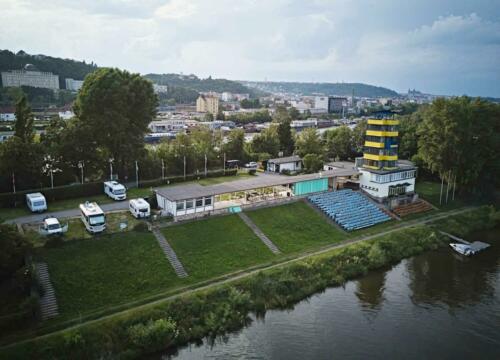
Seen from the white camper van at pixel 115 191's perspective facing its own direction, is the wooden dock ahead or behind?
ahead

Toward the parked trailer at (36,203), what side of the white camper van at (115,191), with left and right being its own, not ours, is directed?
right

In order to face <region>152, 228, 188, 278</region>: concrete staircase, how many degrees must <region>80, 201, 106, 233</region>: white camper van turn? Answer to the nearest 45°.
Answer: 0° — it already faces it

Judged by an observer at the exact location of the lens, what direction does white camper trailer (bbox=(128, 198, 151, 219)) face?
facing the viewer and to the right of the viewer

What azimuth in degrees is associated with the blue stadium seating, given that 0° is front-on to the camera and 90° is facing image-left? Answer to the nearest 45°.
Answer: approximately 315°

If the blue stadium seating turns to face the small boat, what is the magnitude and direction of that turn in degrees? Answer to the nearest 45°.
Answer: approximately 45° to its left

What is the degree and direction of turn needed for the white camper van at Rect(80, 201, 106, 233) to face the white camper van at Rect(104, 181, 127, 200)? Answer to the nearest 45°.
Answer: approximately 135° to its left

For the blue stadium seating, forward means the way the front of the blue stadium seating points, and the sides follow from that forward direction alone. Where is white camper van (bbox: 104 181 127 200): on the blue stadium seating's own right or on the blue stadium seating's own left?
on the blue stadium seating's own right

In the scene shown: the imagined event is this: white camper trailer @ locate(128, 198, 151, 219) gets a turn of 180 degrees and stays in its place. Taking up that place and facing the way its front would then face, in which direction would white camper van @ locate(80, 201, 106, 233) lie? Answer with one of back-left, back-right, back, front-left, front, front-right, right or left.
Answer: left

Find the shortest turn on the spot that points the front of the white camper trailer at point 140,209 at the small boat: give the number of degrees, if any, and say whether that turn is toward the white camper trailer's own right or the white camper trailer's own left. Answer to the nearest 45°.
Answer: approximately 45° to the white camper trailer's own left

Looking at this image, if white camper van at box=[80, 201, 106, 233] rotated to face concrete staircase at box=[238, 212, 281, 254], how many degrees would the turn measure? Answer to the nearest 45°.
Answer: approximately 45° to its left

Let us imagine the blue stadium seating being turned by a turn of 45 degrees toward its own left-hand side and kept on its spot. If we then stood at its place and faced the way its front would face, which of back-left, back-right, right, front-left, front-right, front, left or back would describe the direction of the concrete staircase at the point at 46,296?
back-right

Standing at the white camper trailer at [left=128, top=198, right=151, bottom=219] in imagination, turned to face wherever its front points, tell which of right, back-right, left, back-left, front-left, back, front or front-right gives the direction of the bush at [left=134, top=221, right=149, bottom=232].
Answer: front-right

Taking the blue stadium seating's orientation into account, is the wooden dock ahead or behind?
ahead

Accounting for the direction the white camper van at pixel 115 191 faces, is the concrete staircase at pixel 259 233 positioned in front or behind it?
in front
